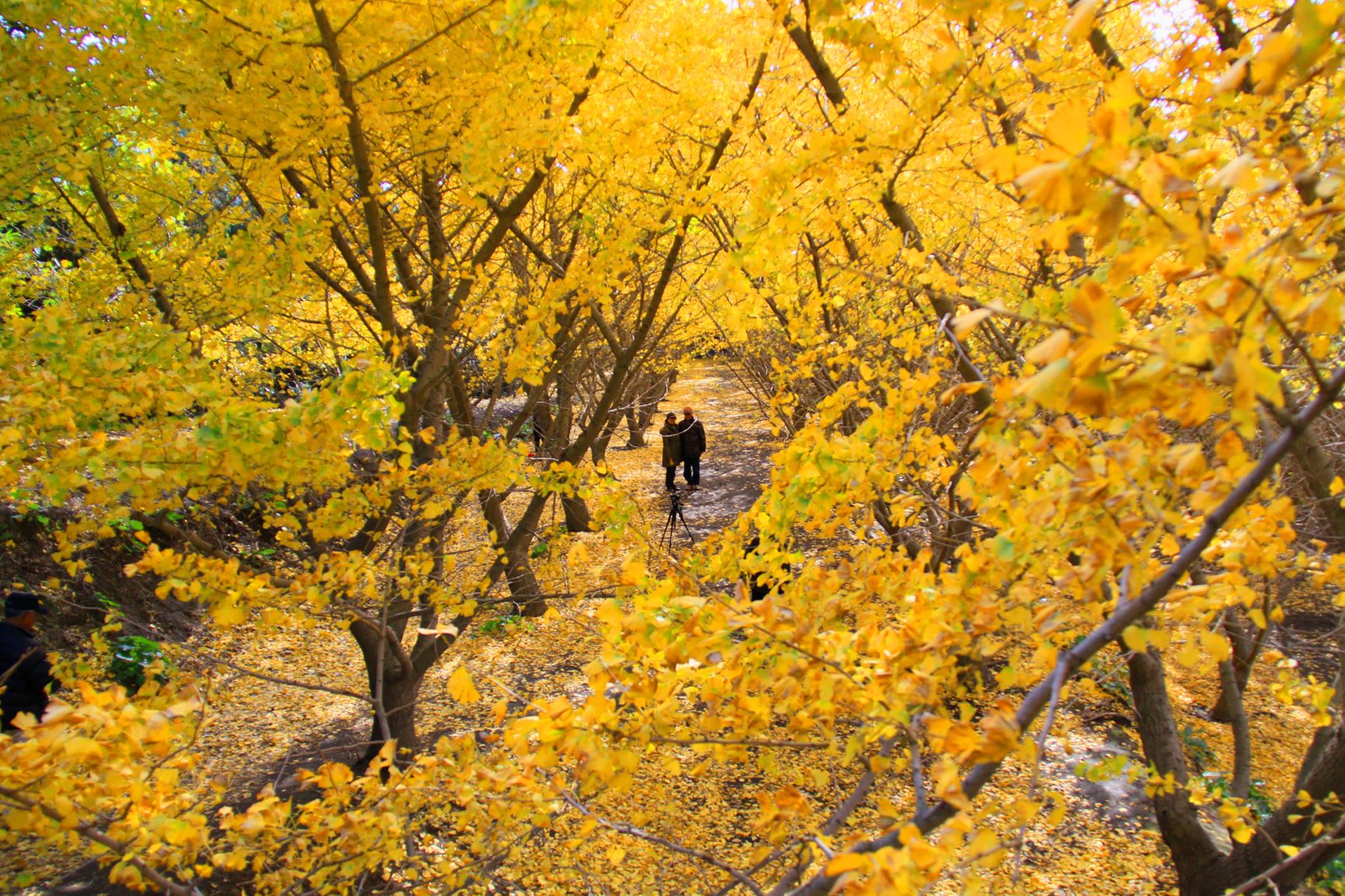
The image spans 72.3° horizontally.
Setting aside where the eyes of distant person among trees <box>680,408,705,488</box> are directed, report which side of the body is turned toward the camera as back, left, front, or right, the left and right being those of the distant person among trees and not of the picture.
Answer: front

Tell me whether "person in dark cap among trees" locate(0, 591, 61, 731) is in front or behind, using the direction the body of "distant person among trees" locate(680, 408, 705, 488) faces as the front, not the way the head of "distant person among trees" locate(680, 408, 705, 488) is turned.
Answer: in front

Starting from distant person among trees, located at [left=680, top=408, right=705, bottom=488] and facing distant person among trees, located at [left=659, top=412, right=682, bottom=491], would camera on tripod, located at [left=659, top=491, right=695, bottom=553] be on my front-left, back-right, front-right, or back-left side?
front-left

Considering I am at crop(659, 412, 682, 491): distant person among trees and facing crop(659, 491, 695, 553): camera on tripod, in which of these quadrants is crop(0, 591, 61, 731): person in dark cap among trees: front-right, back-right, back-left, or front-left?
front-right

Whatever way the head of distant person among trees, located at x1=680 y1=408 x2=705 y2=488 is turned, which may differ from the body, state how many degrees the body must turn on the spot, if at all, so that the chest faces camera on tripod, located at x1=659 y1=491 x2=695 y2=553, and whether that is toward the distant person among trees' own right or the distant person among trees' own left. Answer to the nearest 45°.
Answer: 0° — they already face it

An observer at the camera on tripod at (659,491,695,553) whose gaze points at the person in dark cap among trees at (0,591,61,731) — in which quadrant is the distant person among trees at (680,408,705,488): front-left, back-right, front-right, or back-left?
back-right

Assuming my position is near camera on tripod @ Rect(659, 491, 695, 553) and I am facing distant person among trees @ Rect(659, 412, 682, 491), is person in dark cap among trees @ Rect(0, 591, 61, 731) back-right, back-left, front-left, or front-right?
back-left

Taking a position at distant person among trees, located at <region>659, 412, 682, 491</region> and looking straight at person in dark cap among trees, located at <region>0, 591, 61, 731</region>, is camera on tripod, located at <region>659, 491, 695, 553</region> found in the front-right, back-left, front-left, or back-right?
front-left
